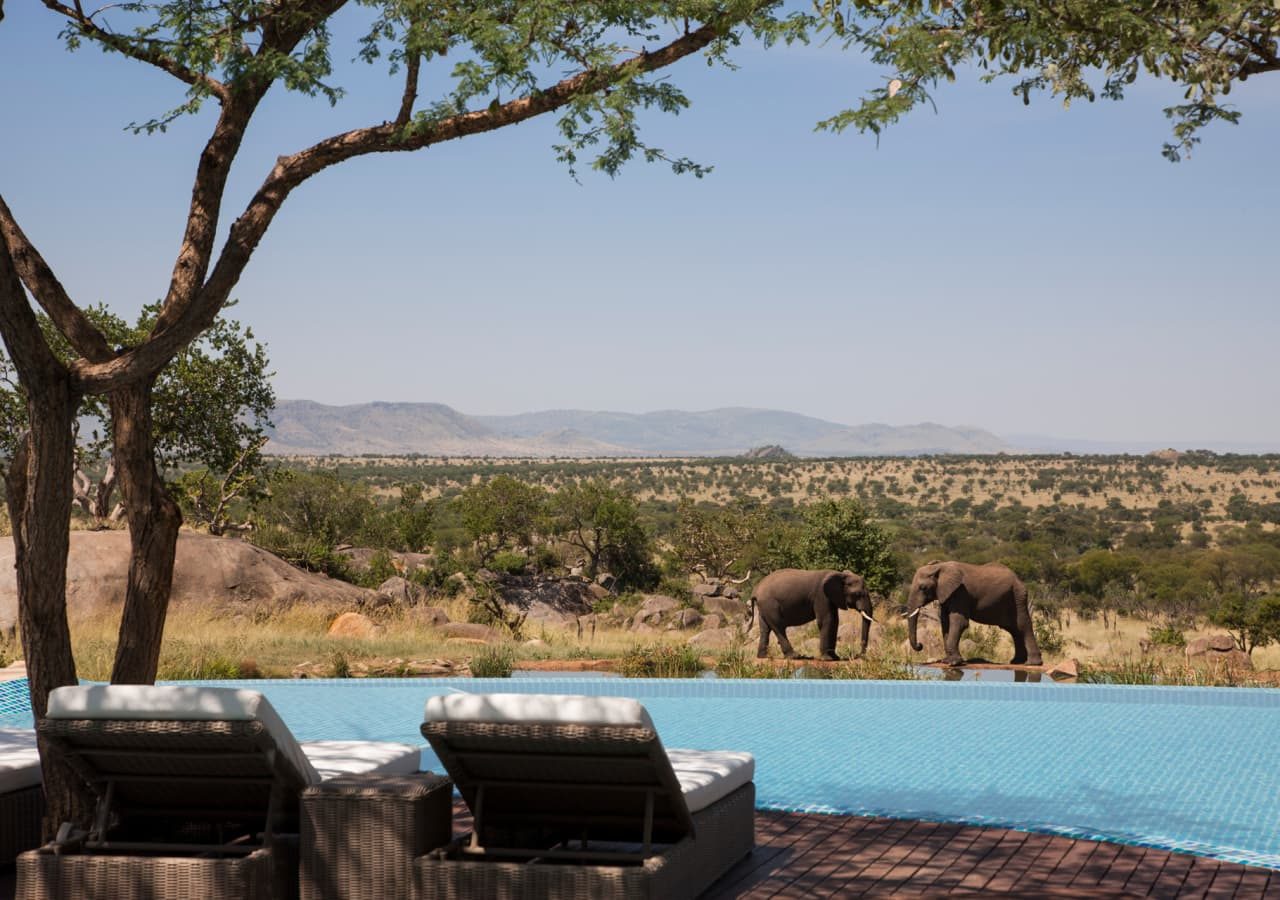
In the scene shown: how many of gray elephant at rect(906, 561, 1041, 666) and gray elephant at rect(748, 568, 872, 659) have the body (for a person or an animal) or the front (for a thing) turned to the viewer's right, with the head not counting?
1

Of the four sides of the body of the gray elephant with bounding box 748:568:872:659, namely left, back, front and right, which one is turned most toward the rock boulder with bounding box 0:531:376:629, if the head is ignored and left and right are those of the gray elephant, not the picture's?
back

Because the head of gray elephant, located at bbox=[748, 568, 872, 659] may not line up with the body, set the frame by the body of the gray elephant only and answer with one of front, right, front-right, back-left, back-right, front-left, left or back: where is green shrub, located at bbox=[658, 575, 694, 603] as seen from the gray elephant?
left

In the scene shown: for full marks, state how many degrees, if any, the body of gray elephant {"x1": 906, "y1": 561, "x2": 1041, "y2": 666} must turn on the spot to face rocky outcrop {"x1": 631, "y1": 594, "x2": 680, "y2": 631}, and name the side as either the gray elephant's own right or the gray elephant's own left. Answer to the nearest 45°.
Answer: approximately 45° to the gray elephant's own right

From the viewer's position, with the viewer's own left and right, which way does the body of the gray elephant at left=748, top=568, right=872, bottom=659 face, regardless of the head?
facing to the right of the viewer

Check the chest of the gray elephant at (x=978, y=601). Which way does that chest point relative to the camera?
to the viewer's left
